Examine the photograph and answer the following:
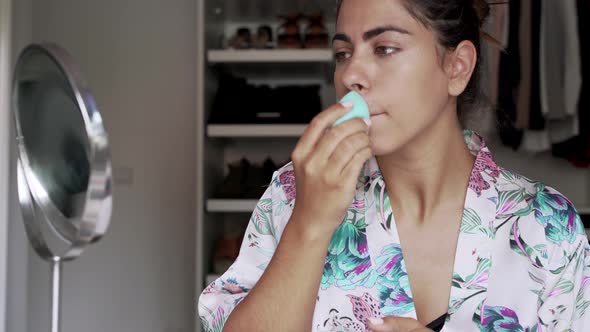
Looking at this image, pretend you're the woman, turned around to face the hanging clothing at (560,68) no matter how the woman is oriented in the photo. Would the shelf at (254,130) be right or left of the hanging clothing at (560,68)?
left

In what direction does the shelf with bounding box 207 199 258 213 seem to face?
toward the camera

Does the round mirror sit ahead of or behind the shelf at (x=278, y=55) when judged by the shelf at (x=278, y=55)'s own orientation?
ahead

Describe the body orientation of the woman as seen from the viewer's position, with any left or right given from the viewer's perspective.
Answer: facing the viewer

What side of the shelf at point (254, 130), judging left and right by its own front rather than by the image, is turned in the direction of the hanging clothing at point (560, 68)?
left

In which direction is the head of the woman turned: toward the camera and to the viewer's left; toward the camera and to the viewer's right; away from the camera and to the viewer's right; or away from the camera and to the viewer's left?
toward the camera and to the viewer's left

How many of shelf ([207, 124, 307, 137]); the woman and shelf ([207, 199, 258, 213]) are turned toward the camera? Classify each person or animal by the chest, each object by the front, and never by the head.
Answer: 3

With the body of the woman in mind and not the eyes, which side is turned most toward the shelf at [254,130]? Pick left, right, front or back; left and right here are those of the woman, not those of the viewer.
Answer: back
